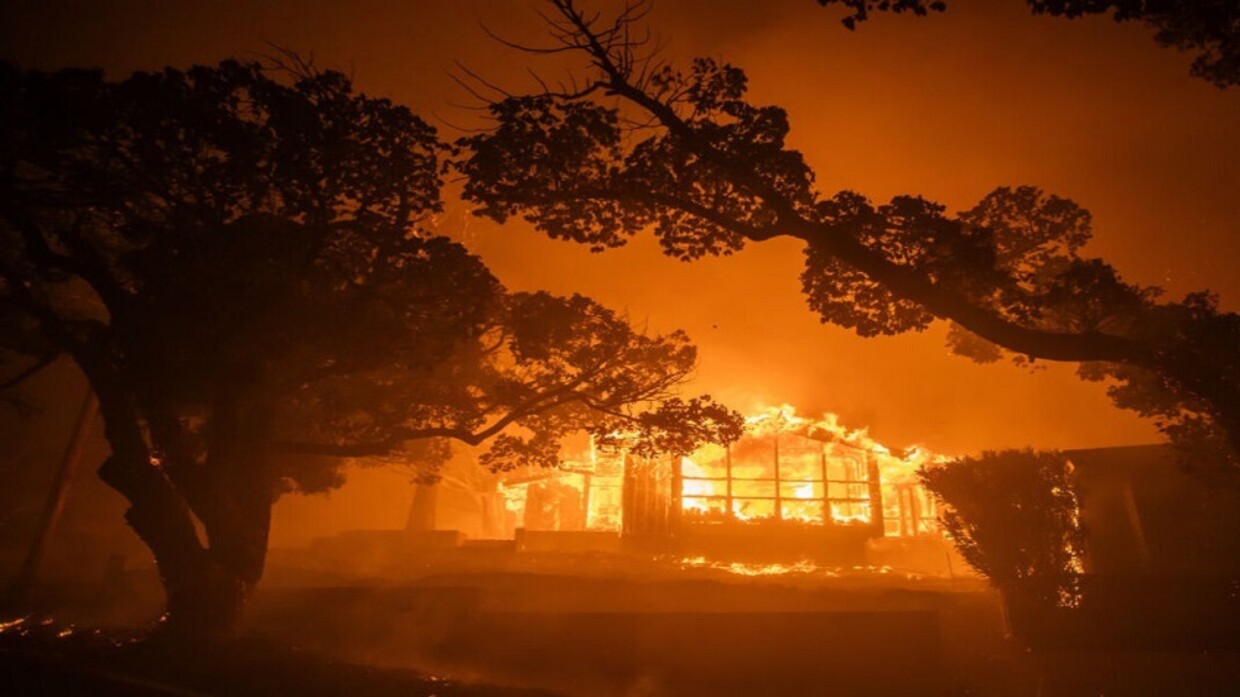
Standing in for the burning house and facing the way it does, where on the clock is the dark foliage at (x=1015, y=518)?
The dark foliage is roughly at 11 o'clock from the burning house.

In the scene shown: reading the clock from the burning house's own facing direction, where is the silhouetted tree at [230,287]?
The silhouetted tree is roughly at 1 o'clock from the burning house.

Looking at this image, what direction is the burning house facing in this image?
toward the camera
